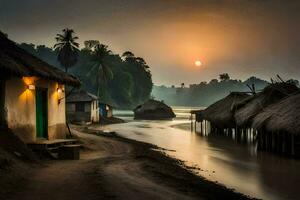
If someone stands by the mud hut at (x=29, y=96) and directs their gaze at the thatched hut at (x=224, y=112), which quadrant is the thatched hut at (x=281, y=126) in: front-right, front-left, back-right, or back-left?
front-right

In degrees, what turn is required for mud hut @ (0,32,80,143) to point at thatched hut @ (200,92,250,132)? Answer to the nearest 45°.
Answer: approximately 90° to its left

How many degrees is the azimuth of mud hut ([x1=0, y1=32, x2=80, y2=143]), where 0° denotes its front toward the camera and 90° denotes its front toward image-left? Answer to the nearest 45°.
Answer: approximately 315°

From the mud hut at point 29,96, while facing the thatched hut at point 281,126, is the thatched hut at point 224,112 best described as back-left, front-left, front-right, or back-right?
front-left

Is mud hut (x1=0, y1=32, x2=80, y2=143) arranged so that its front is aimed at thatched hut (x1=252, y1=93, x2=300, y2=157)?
no
